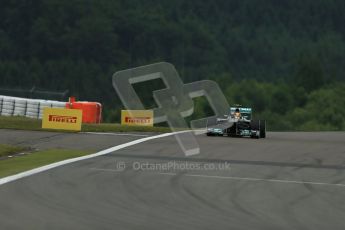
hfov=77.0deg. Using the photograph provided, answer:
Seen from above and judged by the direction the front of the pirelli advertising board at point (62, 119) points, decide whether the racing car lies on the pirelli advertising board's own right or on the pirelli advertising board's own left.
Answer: on the pirelli advertising board's own left

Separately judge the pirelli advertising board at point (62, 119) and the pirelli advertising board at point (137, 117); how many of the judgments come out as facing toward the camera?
2

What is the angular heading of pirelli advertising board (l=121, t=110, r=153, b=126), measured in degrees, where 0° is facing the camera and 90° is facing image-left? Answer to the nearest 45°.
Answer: approximately 0°

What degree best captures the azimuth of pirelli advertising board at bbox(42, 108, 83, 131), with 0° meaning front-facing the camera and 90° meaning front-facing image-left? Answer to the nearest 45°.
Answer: approximately 0°
